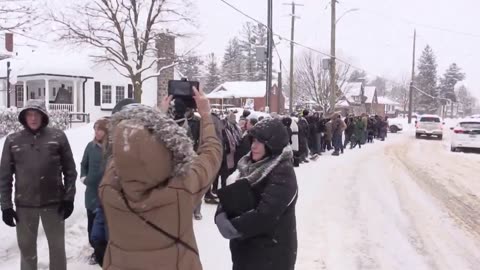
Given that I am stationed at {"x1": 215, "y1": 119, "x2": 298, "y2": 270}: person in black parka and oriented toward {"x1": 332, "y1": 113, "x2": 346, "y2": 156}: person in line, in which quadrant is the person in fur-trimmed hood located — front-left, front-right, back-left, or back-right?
back-left

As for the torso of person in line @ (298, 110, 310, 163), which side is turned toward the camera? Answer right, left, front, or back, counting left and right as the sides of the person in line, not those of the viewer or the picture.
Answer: right
